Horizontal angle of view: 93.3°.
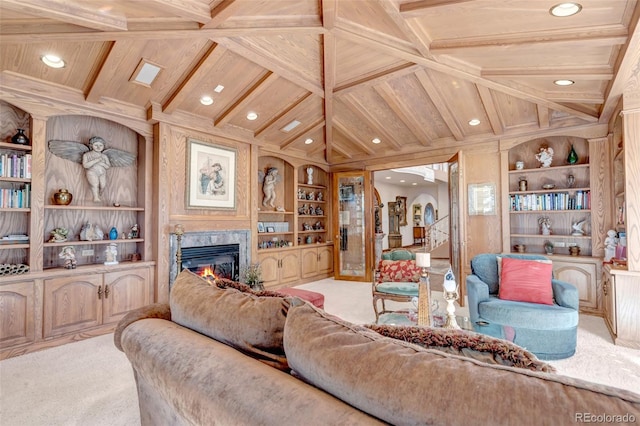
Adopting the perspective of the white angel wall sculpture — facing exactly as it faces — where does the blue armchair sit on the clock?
The blue armchair is roughly at 12 o'clock from the white angel wall sculpture.

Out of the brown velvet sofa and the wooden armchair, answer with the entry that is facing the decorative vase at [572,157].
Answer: the brown velvet sofa

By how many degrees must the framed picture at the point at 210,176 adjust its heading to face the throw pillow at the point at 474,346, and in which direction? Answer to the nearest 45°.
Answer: approximately 45° to its right

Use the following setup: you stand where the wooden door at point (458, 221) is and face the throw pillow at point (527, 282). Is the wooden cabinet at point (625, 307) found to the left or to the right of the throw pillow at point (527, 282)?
left

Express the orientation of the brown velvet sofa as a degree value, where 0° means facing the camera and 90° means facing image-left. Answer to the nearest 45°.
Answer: approximately 225°

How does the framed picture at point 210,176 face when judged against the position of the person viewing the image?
facing the viewer and to the right of the viewer

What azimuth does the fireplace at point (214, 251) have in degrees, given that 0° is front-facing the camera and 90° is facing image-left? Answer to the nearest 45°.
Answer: approximately 315°

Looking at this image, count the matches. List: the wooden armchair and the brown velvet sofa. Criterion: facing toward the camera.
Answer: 1

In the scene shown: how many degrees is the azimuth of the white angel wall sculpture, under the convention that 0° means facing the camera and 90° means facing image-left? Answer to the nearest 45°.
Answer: approximately 315°

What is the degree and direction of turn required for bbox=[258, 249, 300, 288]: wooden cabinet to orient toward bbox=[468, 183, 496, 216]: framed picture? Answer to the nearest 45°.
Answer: approximately 45° to its left
